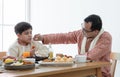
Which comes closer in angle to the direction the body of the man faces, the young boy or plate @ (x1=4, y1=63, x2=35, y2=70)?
the plate

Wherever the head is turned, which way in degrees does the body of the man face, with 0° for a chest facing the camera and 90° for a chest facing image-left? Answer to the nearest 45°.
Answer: approximately 45°

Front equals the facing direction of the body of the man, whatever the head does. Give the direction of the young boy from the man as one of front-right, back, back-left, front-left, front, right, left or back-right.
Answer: front-right

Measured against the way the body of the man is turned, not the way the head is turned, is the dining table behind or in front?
in front

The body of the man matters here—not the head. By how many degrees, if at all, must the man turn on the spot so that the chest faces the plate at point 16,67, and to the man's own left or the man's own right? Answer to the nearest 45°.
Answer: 0° — they already face it
